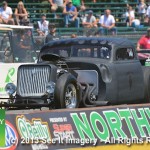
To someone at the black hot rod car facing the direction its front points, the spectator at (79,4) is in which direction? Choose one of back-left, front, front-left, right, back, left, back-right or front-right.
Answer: back-right

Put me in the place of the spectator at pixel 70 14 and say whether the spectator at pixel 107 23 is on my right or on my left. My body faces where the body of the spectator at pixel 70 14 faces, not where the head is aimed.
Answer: on my left

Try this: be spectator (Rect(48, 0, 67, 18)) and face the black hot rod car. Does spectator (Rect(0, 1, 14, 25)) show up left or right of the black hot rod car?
right

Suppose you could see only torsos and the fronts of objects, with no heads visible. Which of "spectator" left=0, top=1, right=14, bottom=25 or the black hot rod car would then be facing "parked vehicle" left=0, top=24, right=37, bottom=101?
the spectator

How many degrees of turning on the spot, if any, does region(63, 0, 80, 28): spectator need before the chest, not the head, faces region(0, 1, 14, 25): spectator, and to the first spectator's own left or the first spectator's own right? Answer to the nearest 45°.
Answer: approximately 45° to the first spectator's own right

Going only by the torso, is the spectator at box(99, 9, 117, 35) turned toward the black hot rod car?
yes
